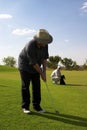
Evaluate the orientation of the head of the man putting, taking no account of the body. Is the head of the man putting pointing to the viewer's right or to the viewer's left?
to the viewer's right

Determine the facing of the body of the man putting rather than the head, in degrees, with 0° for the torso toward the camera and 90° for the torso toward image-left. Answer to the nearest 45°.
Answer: approximately 315°
